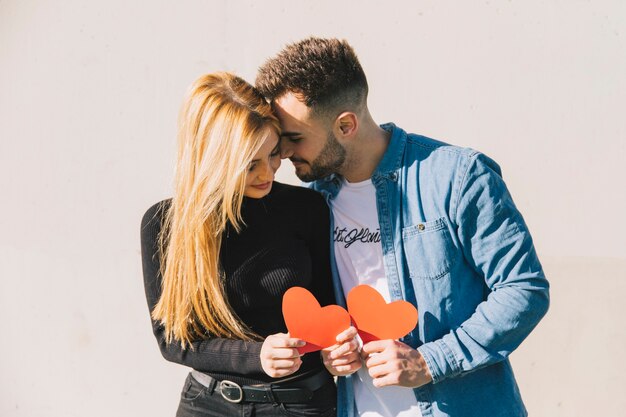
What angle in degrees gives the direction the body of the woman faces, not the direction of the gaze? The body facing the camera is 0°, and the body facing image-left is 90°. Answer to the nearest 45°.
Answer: approximately 0°

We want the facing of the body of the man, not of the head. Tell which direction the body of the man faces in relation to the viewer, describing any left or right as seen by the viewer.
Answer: facing the viewer and to the left of the viewer

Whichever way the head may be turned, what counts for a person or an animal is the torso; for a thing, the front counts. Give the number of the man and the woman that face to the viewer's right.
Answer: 0

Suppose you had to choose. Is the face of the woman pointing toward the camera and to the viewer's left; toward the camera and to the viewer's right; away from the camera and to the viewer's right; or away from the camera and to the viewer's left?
toward the camera and to the viewer's right
